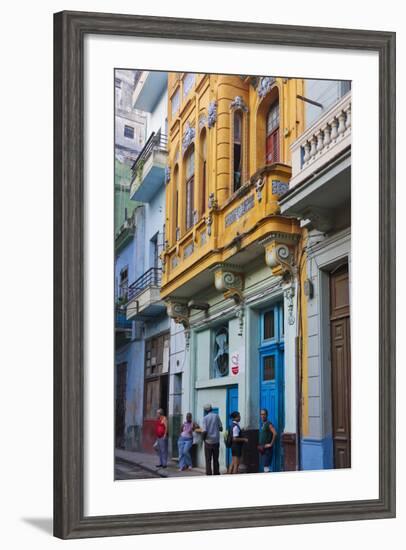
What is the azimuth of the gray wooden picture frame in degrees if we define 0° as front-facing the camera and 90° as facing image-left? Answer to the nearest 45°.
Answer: approximately 315°
